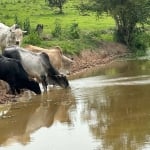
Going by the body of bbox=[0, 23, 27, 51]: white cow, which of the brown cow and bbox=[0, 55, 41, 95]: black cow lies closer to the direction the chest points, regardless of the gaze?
the brown cow

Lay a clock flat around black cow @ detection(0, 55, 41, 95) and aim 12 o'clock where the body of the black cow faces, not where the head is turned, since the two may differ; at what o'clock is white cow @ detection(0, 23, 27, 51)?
The white cow is roughly at 9 o'clock from the black cow.

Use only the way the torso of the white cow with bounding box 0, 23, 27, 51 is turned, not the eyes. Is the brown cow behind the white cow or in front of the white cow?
in front

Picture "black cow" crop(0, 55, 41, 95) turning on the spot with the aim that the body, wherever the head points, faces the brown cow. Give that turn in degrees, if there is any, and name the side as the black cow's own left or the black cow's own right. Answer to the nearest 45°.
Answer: approximately 45° to the black cow's own left

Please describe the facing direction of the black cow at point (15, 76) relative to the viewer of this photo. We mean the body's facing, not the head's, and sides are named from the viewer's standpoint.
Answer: facing to the right of the viewer

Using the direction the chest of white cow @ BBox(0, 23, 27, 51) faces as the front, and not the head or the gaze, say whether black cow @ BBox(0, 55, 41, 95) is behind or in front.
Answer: in front

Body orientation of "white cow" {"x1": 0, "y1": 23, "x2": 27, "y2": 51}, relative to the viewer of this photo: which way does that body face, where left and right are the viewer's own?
facing the viewer and to the right of the viewer

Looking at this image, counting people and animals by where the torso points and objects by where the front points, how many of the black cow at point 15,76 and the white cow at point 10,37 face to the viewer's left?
0

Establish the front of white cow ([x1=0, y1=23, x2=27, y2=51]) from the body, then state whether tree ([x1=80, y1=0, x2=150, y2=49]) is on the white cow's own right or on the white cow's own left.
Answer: on the white cow's own left
